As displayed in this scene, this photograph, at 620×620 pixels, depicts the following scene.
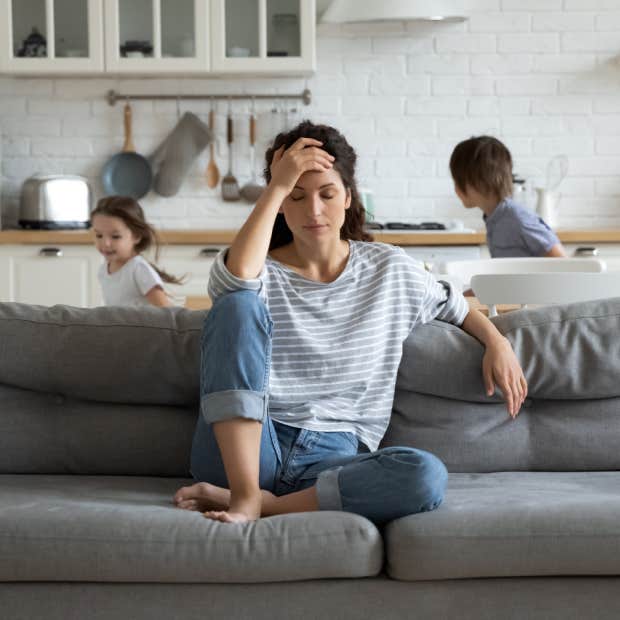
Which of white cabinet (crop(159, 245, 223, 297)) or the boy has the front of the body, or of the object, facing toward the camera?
the white cabinet

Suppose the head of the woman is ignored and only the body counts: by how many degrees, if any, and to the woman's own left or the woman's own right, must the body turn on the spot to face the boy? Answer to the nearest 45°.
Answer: approximately 180°

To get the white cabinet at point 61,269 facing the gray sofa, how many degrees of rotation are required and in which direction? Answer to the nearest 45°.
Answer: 0° — it already faces it

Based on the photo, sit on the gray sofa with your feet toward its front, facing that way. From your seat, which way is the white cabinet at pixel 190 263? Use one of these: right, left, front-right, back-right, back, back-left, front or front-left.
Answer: back

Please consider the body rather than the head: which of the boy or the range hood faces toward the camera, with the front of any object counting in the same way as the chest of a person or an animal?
the range hood

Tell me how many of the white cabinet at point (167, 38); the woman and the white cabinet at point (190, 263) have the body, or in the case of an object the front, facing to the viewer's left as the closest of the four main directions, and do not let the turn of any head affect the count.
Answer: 0

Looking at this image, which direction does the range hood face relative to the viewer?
toward the camera

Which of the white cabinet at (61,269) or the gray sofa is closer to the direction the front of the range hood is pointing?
the gray sofa

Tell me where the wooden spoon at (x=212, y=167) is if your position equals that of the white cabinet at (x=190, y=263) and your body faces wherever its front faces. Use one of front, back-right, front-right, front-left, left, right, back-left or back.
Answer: back

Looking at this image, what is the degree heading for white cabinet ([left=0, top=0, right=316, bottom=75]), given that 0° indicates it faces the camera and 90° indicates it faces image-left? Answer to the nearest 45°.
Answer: approximately 0°

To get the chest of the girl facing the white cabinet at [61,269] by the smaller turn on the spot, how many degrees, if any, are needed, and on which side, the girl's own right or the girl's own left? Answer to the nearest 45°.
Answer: approximately 135° to the girl's own right

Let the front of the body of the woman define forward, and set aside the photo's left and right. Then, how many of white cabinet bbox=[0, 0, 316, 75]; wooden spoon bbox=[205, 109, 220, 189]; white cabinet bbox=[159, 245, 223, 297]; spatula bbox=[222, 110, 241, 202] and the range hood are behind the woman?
5

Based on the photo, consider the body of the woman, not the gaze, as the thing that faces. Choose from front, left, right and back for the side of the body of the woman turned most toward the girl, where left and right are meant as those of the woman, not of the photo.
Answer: back

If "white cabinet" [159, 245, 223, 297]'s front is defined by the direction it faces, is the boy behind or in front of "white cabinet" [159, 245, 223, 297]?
in front

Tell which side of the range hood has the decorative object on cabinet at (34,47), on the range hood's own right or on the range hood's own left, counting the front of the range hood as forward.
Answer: on the range hood's own right

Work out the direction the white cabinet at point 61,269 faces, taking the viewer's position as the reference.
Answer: facing the viewer

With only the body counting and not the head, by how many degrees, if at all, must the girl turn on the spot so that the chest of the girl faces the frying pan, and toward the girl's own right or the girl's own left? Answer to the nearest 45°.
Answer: approximately 135° to the girl's own right

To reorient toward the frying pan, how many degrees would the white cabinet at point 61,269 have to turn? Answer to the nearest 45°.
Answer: approximately 135° to its left

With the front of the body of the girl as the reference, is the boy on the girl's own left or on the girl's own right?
on the girl's own left

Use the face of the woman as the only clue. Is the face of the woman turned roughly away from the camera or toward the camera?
toward the camera

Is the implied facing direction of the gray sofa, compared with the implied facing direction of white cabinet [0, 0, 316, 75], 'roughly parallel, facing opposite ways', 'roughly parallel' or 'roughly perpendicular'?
roughly parallel

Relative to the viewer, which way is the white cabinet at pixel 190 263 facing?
toward the camera
